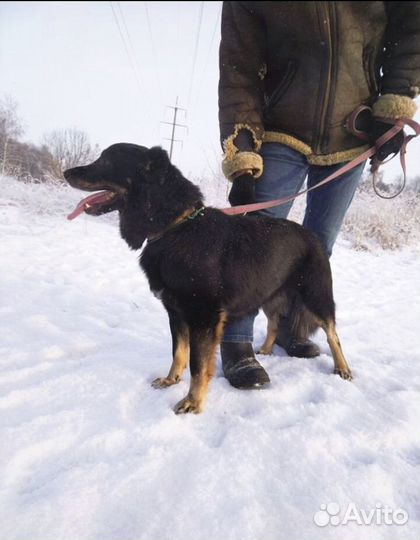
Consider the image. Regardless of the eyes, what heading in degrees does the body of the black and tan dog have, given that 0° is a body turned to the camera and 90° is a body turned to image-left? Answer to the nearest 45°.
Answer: approximately 45°

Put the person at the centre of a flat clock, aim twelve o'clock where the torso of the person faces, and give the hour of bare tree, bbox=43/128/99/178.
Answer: The bare tree is roughly at 4 o'clock from the person.

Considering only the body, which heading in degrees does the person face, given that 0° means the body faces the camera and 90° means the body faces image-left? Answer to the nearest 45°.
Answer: approximately 0°
